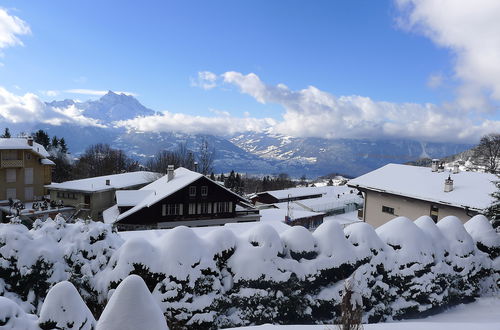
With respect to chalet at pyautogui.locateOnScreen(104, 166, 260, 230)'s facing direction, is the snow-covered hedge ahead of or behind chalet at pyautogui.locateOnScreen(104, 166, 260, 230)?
ahead

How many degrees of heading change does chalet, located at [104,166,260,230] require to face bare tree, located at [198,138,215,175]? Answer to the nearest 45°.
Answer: approximately 135° to its left

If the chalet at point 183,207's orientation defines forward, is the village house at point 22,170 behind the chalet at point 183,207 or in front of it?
behind

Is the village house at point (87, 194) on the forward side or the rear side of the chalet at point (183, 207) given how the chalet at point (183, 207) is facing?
on the rear side

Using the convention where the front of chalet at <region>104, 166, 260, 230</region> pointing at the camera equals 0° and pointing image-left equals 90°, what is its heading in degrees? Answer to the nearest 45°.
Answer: approximately 315°

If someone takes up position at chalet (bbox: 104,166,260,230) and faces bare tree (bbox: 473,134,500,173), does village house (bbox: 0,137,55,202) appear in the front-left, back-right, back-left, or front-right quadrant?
back-left

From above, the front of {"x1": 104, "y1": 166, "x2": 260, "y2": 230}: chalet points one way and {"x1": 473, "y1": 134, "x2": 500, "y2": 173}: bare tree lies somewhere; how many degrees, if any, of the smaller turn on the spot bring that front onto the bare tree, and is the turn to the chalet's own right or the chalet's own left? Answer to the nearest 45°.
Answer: approximately 45° to the chalet's own left
